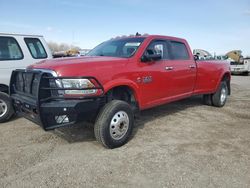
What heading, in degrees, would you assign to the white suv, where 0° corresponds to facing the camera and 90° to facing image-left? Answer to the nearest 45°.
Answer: approximately 45°

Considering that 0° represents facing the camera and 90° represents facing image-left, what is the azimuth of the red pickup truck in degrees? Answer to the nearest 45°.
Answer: approximately 45°
